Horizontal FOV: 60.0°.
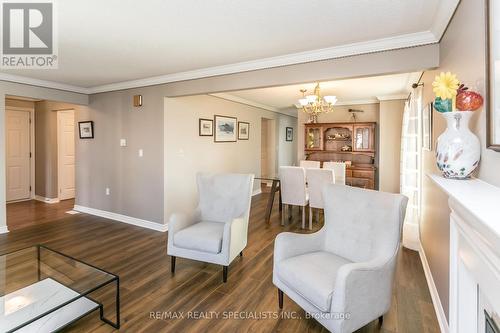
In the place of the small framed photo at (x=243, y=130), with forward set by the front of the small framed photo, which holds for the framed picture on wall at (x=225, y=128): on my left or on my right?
on my right

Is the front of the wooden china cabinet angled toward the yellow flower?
yes

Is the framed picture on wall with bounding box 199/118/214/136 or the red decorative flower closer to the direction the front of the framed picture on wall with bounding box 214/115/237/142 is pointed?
the red decorative flower

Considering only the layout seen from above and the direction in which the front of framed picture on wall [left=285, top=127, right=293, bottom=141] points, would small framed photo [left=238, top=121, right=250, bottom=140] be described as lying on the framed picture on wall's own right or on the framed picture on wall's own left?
on the framed picture on wall's own right

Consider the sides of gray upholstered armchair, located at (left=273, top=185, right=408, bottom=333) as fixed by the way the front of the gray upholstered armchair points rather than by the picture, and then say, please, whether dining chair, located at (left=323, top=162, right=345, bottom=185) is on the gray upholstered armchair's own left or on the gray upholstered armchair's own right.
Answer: on the gray upholstered armchair's own right

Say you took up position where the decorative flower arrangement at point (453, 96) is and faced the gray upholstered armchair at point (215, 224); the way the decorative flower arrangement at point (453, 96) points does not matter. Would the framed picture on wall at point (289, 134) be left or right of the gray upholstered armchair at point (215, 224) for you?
right

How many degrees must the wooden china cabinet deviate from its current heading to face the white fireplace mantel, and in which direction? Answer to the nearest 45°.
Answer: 0° — it already faces it

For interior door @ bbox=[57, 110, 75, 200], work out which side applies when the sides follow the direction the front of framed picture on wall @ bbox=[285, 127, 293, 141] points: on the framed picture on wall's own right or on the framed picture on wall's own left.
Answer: on the framed picture on wall's own right
